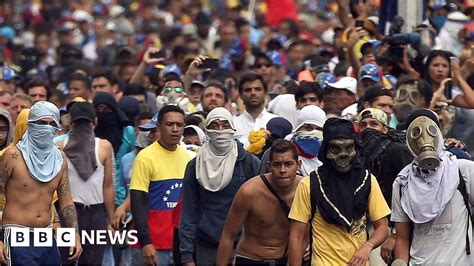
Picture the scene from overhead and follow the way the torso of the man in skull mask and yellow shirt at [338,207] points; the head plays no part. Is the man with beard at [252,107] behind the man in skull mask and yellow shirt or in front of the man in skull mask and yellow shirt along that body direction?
behind

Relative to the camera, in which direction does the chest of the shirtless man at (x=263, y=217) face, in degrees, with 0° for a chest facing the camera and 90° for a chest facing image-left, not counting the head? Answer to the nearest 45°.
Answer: approximately 315°

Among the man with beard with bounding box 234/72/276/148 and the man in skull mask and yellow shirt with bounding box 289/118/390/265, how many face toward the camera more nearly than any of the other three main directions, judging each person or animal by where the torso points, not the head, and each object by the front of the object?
2

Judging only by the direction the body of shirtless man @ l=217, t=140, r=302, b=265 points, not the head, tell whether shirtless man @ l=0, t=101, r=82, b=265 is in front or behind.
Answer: behind

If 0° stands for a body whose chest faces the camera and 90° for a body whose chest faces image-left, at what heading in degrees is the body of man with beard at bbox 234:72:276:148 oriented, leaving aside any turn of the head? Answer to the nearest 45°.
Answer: approximately 0°
